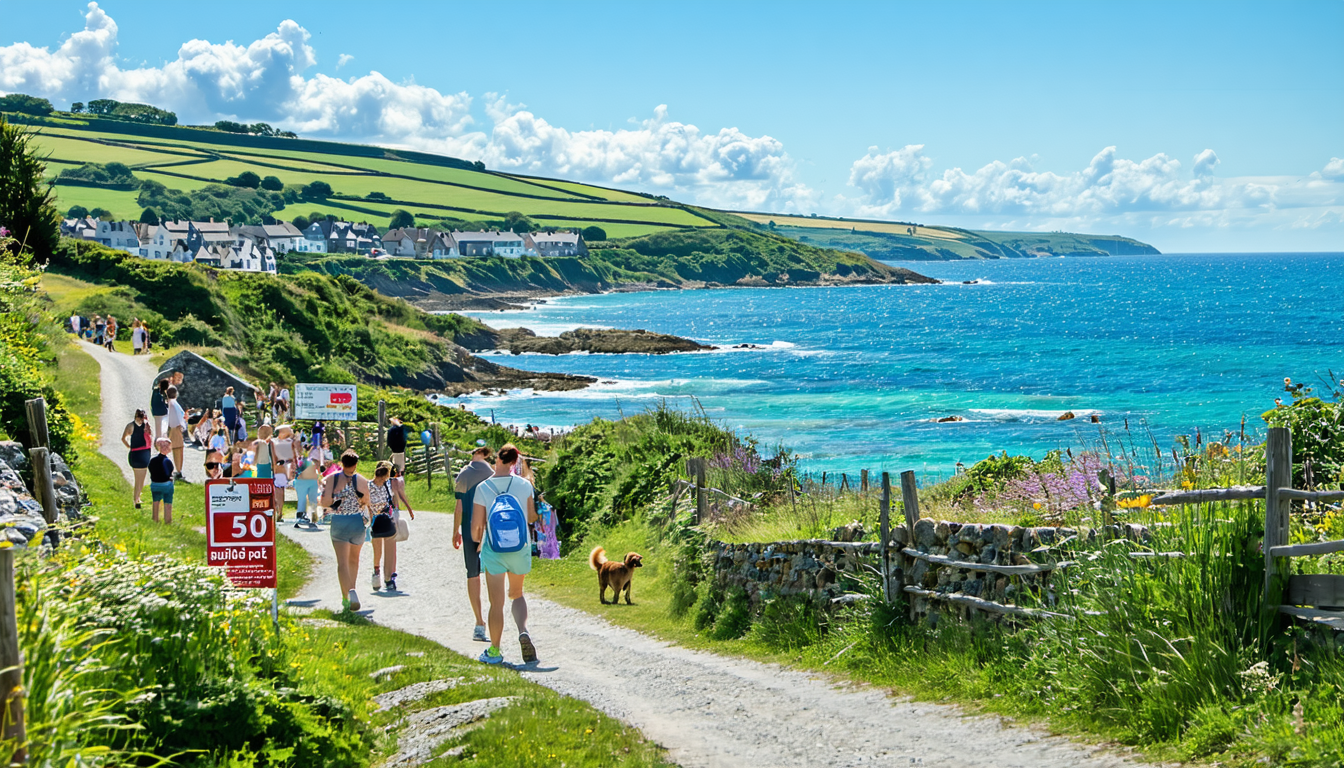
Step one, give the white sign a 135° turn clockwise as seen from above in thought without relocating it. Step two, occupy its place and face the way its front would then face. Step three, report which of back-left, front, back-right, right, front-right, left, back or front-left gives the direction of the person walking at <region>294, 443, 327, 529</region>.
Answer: back-left

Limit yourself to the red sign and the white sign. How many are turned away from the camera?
0

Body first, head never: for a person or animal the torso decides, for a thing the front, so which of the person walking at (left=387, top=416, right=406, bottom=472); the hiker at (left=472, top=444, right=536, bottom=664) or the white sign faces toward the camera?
the white sign

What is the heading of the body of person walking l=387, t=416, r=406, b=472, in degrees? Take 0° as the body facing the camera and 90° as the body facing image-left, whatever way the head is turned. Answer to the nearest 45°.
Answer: approximately 180°

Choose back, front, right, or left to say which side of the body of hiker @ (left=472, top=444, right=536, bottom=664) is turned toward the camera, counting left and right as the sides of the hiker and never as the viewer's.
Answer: back

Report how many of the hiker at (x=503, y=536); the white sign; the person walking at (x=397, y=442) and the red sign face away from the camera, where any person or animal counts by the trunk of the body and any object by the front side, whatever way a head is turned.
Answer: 2

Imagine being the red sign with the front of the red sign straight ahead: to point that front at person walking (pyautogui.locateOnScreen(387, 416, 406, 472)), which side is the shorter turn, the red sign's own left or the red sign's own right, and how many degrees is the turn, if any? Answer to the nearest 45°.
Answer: approximately 180°

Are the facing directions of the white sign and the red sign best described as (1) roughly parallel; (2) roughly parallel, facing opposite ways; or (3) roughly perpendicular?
roughly parallel

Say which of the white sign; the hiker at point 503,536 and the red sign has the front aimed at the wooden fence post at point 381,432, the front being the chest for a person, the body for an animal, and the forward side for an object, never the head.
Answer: the hiker

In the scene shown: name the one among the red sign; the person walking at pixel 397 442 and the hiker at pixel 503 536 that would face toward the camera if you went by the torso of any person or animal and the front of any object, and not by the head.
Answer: the red sign

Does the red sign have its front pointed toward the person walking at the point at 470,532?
no

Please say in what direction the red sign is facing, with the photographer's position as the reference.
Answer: facing the viewer

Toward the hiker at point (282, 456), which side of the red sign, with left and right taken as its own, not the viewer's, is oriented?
back
